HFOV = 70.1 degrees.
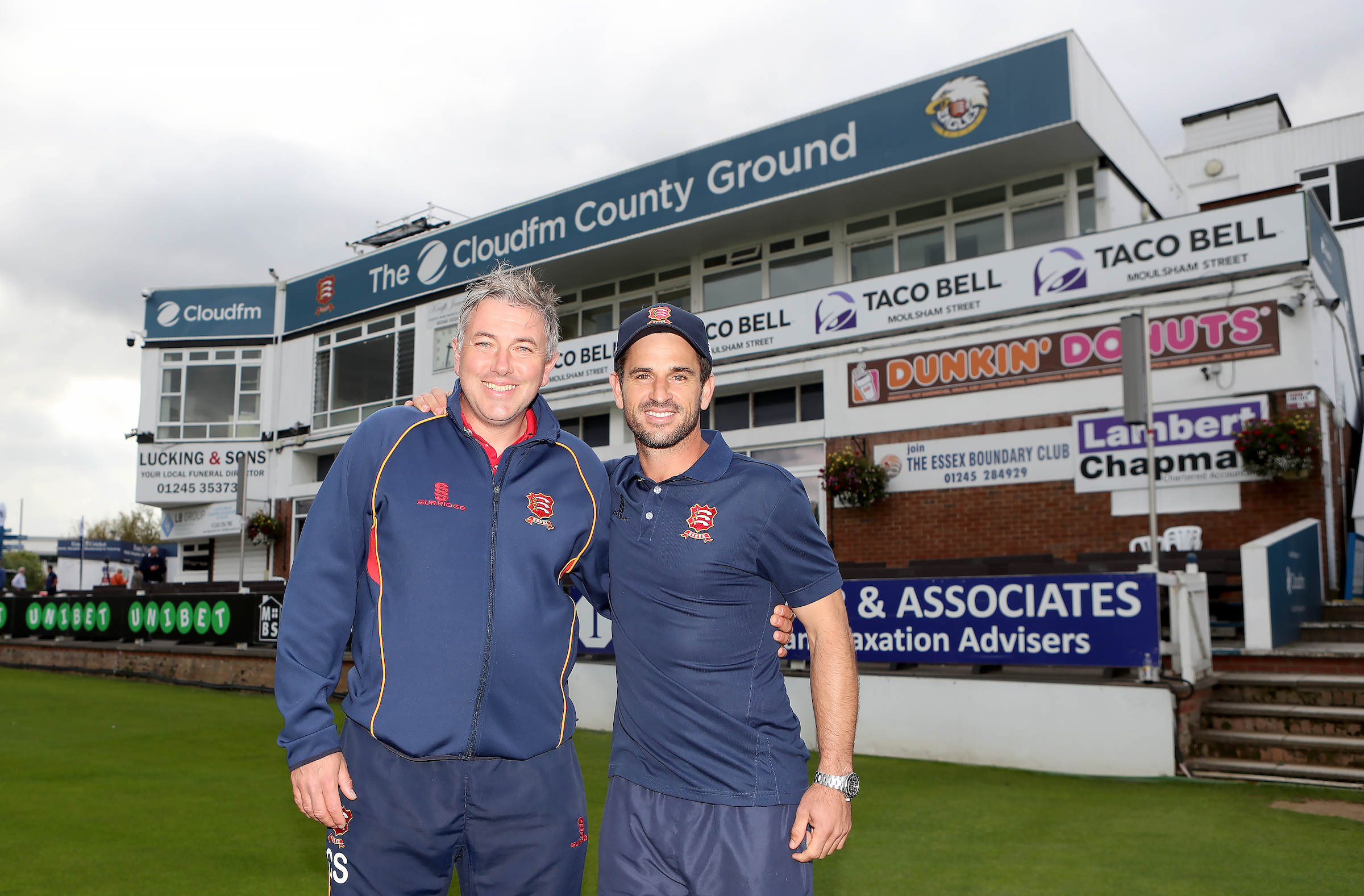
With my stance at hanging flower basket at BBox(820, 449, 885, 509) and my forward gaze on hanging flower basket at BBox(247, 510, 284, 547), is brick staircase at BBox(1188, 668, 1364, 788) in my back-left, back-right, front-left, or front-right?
back-left

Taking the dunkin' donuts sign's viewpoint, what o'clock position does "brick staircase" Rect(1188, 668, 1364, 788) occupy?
The brick staircase is roughly at 10 o'clock from the dunkin' donuts sign.

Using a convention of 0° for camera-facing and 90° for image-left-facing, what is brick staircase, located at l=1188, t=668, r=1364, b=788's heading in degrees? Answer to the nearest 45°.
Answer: approximately 0°

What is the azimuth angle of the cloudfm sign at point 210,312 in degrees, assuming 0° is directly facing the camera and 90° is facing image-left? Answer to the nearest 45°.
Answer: approximately 0°

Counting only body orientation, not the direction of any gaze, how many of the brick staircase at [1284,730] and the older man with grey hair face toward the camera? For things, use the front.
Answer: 2

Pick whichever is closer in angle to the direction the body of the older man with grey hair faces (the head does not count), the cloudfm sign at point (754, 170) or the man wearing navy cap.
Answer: the man wearing navy cap

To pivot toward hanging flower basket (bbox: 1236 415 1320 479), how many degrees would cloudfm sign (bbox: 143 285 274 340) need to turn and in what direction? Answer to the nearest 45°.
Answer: approximately 45° to its left

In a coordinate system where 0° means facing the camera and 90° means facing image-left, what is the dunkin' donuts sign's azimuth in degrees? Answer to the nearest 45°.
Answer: approximately 45°

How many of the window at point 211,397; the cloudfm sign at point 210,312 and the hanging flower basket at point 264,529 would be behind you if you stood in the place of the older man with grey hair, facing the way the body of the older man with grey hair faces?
3

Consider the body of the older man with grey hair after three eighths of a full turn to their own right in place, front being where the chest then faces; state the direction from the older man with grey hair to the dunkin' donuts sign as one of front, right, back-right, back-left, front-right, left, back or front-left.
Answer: right
